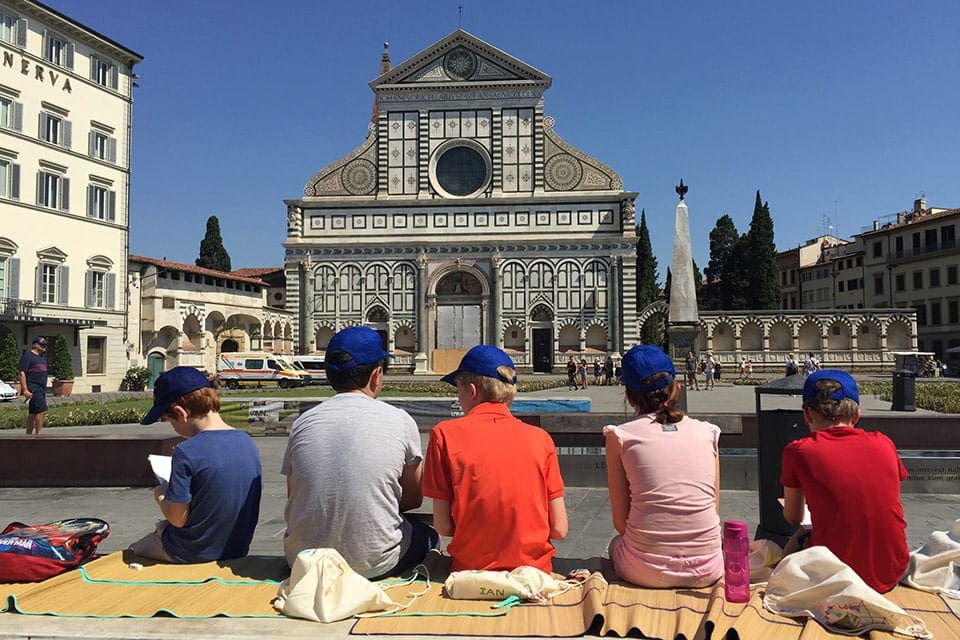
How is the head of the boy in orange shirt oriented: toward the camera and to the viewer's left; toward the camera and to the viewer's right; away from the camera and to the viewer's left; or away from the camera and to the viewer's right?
away from the camera and to the viewer's left

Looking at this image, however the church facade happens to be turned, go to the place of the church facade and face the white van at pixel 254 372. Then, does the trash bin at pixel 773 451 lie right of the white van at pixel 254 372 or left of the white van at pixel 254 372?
left

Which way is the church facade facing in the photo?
toward the camera

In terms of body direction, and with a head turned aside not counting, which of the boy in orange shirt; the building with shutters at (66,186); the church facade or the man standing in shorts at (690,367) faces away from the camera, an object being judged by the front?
the boy in orange shirt

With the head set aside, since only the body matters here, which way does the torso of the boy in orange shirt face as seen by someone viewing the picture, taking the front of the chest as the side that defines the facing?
away from the camera

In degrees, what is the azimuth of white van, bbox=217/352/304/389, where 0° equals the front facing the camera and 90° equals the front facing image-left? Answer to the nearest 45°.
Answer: approximately 270°

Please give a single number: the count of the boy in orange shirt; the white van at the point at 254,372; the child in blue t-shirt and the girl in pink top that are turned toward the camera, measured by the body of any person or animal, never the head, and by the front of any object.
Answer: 0

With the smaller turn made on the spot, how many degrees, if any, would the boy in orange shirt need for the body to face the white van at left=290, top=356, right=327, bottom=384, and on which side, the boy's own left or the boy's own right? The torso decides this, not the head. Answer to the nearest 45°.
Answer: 0° — they already face it

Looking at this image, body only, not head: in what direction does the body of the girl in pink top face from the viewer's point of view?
away from the camera

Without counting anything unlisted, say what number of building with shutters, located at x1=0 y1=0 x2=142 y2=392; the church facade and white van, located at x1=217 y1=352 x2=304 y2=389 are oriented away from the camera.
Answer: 0

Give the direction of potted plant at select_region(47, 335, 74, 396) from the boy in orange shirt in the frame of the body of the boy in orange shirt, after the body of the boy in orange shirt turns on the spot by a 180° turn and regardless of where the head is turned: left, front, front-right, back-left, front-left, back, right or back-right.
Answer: back-right

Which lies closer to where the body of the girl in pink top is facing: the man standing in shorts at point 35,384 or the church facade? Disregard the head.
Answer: the church facade

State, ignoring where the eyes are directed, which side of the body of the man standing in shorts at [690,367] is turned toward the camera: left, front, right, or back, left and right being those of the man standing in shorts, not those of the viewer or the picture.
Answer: front

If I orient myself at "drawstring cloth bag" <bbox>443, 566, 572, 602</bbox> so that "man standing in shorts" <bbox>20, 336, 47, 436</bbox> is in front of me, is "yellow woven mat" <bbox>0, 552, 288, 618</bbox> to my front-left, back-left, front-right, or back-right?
front-left

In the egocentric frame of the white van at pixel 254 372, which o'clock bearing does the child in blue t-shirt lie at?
The child in blue t-shirt is roughly at 3 o'clock from the white van.

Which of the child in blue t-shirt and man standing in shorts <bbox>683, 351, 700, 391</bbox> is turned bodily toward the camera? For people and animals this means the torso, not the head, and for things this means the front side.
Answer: the man standing in shorts

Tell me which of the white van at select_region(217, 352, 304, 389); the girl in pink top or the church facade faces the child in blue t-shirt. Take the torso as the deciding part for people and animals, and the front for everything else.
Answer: the church facade

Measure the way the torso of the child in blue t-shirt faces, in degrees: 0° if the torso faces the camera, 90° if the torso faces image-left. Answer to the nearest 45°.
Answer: approximately 135°
